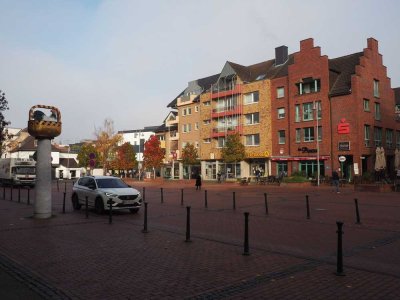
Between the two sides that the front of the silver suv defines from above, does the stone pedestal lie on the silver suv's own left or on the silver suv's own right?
on the silver suv's own right

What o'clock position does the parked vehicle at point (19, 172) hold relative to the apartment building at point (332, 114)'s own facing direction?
The parked vehicle is roughly at 1 o'clock from the apartment building.

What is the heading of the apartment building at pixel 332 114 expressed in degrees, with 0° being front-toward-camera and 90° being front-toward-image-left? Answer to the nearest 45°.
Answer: approximately 45°

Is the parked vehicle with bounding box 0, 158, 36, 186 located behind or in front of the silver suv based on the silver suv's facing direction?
behind

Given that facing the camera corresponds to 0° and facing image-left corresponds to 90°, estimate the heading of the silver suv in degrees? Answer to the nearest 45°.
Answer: approximately 315°
